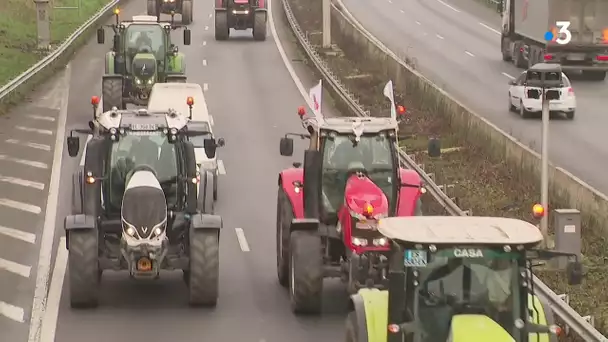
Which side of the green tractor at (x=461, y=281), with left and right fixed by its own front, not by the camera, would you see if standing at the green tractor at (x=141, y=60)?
back

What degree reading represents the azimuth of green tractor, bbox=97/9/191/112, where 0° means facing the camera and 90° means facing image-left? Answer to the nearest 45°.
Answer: approximately 0°

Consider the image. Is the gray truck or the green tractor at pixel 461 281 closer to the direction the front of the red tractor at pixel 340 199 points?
the green tractor

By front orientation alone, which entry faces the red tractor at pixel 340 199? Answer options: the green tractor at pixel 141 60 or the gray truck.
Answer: the green tractor

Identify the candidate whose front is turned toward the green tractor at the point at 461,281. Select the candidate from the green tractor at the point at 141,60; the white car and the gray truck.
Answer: the green tractor at the point at 141,60

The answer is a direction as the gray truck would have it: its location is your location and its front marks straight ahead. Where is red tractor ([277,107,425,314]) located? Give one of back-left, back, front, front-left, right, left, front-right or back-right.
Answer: back-left

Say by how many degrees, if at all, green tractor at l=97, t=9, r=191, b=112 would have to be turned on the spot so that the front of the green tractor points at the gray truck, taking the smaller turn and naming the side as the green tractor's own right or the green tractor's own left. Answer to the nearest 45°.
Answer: approximately 135° to the green tractor's own left

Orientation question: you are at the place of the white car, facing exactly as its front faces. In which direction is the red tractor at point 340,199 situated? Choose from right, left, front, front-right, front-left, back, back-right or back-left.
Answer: back-left

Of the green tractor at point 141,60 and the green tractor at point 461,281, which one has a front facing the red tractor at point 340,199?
the green tractor at point 141,60

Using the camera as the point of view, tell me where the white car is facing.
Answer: facing away from the viewer and to the left of the viewer

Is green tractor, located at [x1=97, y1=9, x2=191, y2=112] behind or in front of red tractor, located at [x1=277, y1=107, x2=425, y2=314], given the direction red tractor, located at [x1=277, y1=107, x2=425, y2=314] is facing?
behind
